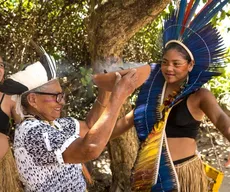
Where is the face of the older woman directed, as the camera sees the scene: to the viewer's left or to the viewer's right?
to the viewer's right

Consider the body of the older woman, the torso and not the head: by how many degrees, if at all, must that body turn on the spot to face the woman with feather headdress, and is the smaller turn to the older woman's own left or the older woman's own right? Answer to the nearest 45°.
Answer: approximately 45° to the older woman's own left

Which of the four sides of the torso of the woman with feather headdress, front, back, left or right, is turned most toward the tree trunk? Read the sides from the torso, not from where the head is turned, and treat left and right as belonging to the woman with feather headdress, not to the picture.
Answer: right

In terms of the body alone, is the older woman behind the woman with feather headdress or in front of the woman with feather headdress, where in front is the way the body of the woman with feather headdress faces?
in front

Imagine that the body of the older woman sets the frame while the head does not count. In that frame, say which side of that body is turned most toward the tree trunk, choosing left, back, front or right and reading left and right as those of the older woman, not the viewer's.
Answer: left

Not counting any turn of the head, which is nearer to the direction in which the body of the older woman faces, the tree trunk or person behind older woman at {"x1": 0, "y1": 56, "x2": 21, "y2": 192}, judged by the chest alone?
the tree trunk

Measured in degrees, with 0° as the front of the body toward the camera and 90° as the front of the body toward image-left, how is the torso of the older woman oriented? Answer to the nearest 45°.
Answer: approximately 270°
